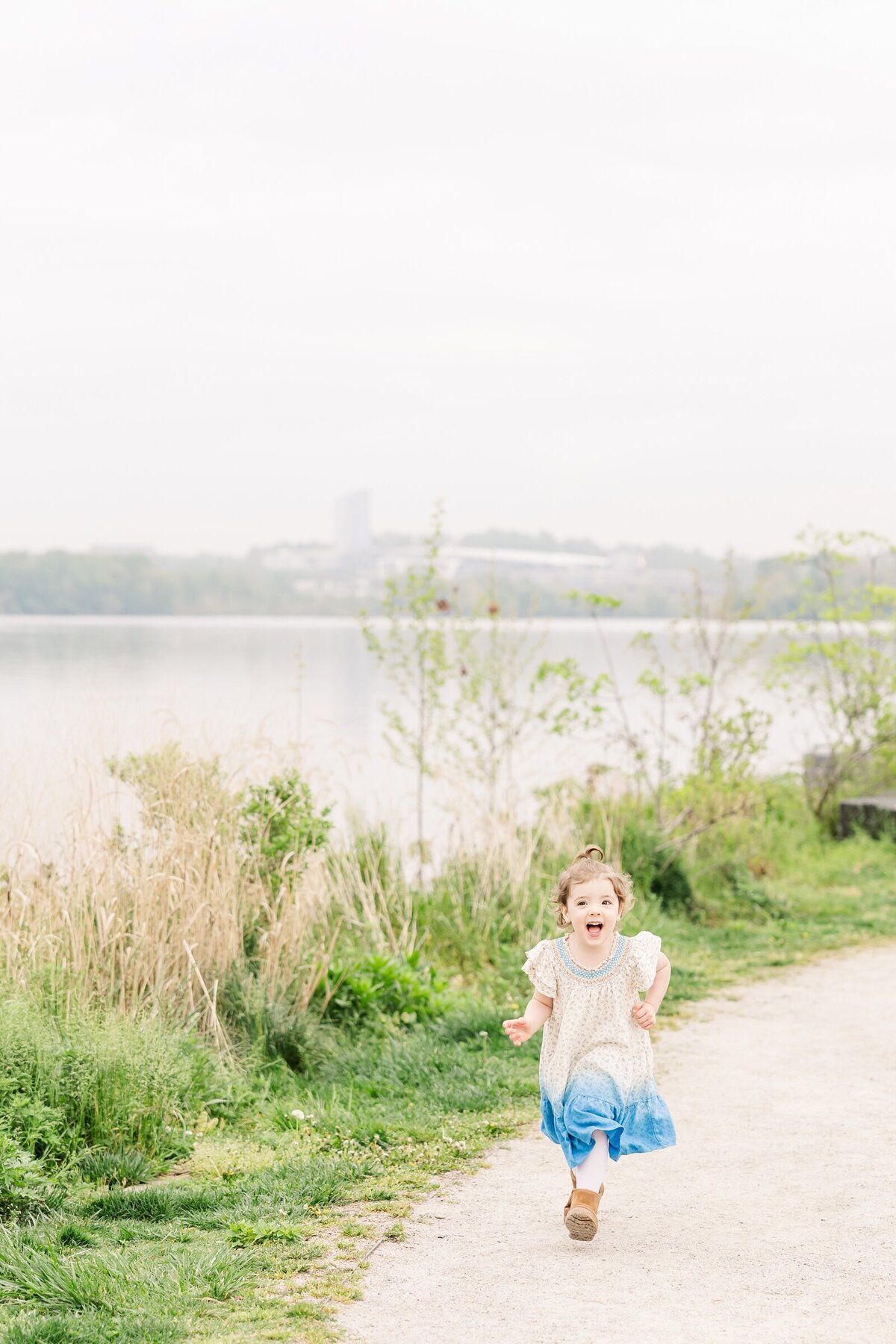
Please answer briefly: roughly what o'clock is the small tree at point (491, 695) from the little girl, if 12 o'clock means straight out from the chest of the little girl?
The small tree is roughly at 6 o'clock from the little girl.

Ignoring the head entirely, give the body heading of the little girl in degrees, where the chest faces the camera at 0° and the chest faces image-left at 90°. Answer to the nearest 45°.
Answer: approximately 0°

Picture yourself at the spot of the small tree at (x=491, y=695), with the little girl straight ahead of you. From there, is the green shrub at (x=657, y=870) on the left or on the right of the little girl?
left

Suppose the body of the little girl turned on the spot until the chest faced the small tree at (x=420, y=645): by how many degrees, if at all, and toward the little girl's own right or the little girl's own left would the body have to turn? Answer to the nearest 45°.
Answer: approximately 180°

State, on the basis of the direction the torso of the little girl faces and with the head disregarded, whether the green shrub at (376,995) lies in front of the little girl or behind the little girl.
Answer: behind

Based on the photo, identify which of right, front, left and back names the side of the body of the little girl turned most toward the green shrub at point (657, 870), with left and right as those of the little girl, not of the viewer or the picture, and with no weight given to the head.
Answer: back

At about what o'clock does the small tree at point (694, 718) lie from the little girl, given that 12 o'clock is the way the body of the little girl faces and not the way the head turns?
The small tree is roughly at 6 o'clock from the little girl.
